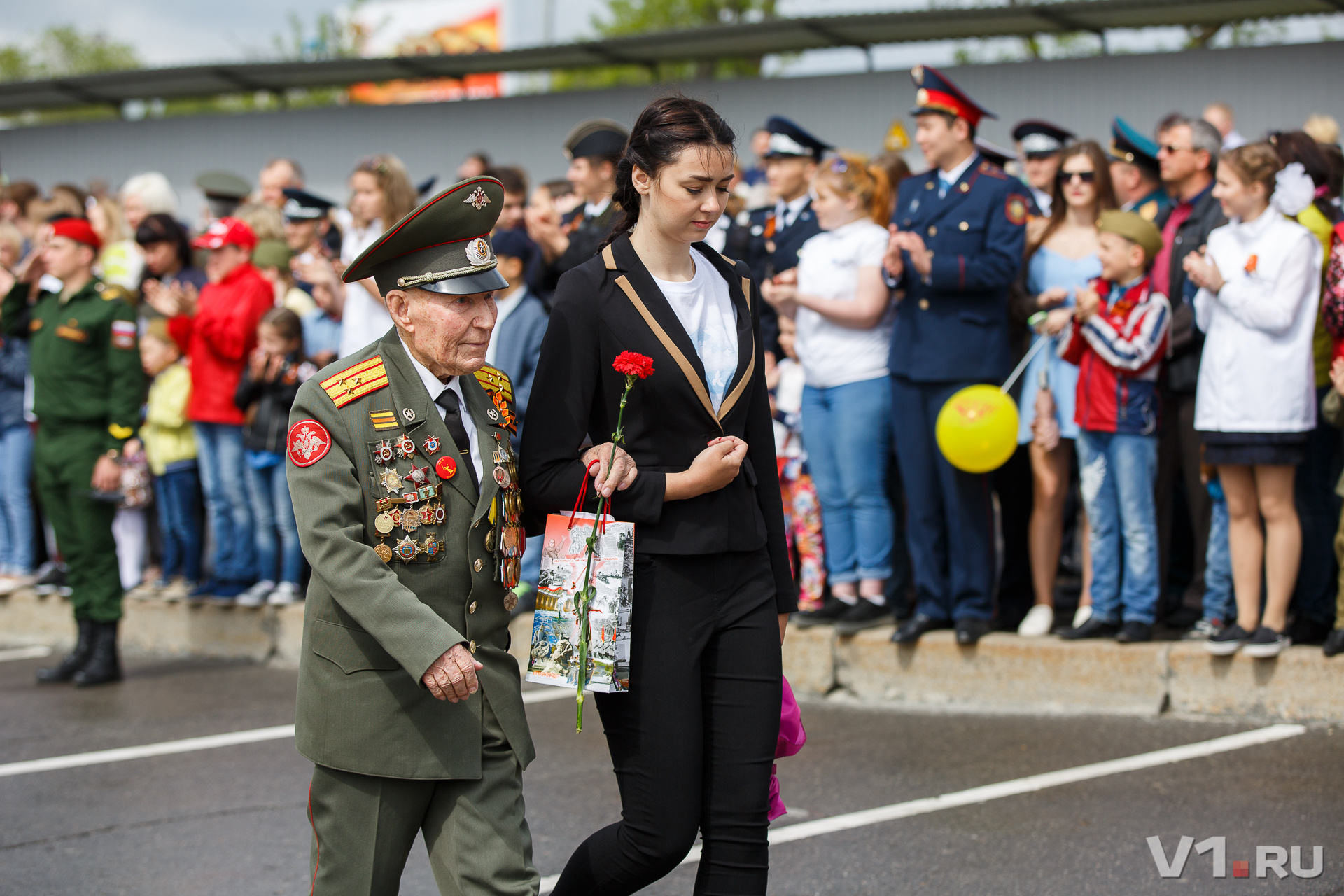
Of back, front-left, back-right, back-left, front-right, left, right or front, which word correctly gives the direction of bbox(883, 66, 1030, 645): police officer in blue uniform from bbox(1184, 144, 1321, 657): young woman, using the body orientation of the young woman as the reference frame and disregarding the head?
front-right

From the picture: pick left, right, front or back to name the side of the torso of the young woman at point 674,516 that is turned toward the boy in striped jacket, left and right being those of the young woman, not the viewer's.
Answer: left

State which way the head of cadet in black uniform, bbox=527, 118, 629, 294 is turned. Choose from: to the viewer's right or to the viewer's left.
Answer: to the viewer's left

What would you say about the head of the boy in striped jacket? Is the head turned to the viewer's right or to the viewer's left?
to the viewer's left

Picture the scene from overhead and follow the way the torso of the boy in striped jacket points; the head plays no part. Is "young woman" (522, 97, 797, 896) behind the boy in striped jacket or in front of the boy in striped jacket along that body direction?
in front

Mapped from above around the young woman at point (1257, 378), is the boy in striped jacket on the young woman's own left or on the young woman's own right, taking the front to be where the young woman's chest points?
on the young woman's own right

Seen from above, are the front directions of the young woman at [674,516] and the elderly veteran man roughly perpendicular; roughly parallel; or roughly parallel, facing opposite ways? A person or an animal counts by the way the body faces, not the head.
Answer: roughly parallel

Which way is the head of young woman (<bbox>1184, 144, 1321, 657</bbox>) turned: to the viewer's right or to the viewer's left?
to the viewer's left

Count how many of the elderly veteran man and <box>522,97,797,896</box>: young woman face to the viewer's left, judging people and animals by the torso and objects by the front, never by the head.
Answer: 0

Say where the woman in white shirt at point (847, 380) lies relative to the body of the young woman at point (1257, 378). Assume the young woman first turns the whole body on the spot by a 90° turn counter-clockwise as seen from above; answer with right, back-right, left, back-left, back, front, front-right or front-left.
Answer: back-right

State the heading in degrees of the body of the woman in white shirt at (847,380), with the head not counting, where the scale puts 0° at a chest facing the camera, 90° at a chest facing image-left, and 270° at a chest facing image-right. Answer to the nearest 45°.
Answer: approximately 45°
